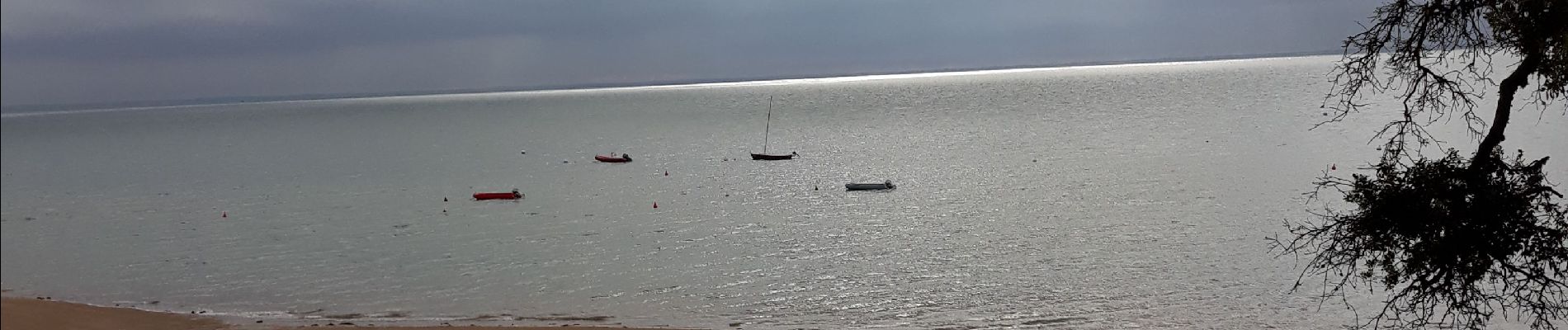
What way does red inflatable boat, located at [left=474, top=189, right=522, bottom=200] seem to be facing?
to the viewer's left
